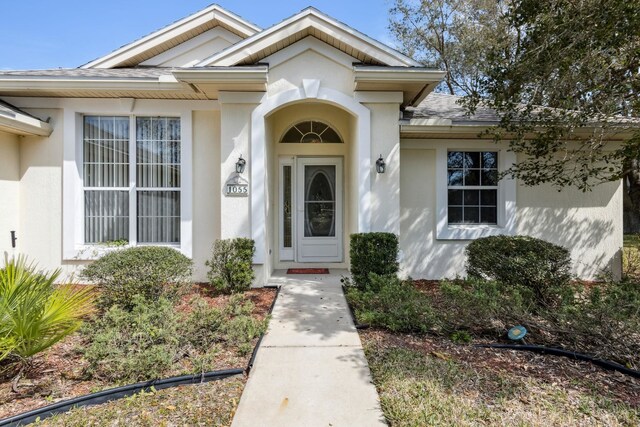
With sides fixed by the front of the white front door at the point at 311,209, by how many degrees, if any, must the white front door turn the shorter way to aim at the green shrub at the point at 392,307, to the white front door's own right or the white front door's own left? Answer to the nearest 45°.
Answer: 0° — it already faces it

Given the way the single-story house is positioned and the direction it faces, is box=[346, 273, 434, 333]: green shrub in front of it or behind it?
in front

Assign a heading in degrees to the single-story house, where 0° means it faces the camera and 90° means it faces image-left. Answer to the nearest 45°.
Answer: approximately 0°

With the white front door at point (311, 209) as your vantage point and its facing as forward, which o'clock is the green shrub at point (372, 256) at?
The green shrub is roughly at 11 o'clock from the white front door.

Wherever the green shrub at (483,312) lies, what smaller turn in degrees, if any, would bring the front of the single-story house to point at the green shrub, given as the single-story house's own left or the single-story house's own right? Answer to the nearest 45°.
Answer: approximately 45° to the single-story house's own left

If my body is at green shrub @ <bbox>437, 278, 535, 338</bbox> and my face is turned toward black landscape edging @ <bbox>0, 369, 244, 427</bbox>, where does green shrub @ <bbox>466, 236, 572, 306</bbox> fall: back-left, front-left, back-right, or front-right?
back-right

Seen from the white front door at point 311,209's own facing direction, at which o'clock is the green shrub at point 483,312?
The green shrub is roughly at 11 o'clock from the white front door.

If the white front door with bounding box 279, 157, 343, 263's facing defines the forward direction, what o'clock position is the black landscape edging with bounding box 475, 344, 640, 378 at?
The black landscape edging is roughly at 11 o'clock from the white front door.

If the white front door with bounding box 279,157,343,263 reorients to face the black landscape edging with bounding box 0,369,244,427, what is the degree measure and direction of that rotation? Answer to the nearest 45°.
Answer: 0° — it already faces it

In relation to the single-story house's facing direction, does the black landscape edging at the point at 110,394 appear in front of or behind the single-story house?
in front

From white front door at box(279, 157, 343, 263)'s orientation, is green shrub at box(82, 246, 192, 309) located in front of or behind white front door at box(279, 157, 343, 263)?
in front

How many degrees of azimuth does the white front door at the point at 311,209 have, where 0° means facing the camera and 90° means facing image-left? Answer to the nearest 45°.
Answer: approximately 0°
